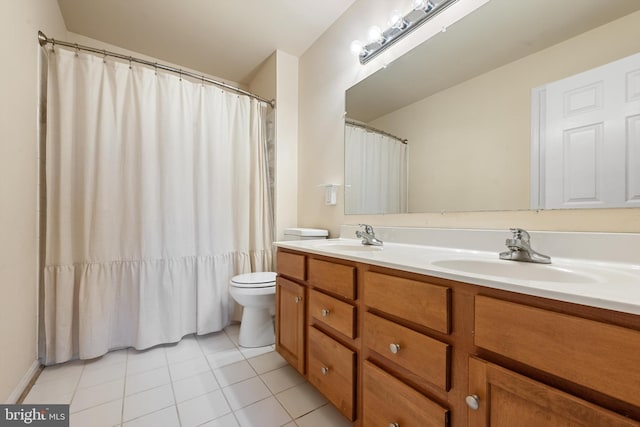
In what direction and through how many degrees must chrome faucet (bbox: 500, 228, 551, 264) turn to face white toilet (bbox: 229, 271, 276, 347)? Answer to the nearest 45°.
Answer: approximately 45° to its right

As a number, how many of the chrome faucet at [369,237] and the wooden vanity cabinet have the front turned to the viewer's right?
0

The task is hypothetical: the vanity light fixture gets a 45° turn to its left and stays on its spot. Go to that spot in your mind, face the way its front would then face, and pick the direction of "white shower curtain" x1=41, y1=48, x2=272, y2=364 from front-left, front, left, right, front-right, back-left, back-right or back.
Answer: right

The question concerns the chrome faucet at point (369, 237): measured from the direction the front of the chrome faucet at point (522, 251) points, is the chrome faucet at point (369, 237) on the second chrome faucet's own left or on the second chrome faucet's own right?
on the second chrome faucet's own right

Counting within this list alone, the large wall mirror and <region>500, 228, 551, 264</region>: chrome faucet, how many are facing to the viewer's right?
0

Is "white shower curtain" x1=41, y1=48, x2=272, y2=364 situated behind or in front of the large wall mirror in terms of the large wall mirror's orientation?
in front

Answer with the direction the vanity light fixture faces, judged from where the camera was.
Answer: facing the viewer and to the left of the viewer
